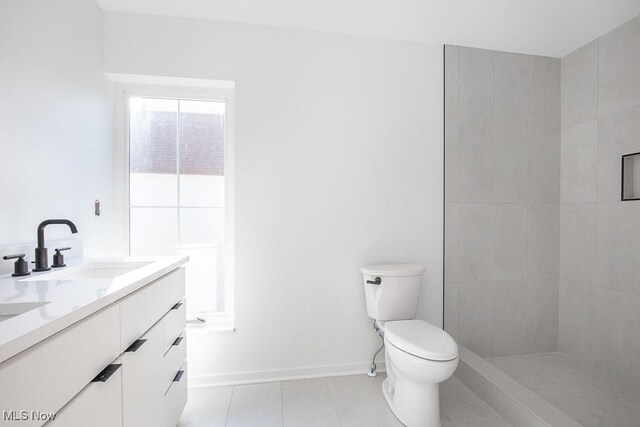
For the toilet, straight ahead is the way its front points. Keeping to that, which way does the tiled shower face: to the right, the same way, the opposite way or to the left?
to the right

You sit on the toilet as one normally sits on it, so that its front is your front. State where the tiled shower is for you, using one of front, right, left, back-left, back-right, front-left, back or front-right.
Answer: left

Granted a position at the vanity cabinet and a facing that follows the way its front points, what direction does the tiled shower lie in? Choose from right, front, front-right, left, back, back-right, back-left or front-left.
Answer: front-left

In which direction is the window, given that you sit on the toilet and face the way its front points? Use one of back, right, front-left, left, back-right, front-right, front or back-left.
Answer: back-right

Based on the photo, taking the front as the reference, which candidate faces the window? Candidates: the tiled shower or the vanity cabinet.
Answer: the tiled shower

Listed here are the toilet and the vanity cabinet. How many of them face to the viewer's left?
0

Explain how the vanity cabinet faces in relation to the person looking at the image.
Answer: facing the viewer and to the right of the viewer

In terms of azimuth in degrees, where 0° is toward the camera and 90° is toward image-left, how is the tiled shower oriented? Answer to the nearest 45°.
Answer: approximately 45°

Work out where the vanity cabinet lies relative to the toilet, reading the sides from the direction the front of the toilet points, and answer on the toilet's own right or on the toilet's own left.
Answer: on the toilet's own right

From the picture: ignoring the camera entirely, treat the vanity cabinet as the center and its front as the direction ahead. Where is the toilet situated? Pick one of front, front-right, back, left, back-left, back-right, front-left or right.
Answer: front-left

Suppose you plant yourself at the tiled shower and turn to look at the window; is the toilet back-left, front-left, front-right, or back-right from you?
front-left

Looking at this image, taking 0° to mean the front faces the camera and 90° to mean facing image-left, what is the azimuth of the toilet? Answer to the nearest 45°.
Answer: approximately 315°

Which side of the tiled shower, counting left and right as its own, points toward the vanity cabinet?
front

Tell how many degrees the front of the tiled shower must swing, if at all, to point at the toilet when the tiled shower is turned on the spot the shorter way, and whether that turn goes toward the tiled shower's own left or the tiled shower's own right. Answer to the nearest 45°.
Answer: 0° — it already faces it

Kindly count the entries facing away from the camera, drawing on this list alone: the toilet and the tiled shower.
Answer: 0

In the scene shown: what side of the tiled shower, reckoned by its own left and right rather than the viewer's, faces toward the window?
front
